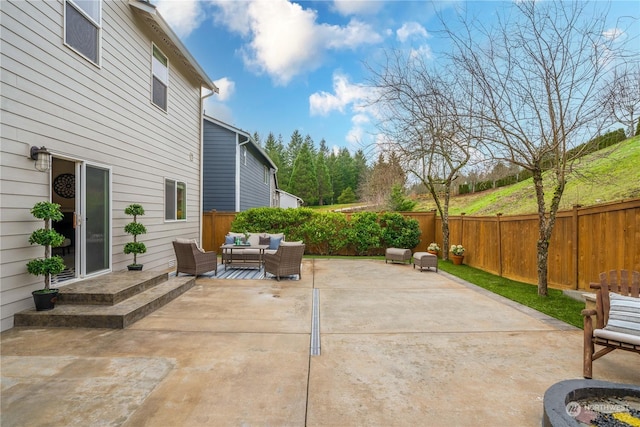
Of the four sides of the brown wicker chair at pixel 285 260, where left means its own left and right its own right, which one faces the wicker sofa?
front

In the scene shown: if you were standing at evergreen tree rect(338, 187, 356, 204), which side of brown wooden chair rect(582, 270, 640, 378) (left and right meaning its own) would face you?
right

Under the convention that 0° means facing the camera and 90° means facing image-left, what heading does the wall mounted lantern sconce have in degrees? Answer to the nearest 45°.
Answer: approximately 315°

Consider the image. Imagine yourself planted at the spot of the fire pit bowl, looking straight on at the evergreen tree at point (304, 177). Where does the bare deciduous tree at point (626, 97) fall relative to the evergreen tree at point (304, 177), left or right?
right

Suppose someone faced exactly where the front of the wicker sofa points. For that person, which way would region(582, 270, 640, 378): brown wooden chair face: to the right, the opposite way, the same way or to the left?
to the right

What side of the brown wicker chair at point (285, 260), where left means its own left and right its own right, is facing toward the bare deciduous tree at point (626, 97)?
back

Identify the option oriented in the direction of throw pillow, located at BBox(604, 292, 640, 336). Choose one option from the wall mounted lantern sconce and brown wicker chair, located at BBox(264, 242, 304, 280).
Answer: the wall mounted lantern sconce

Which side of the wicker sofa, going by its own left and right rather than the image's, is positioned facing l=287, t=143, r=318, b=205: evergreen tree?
back

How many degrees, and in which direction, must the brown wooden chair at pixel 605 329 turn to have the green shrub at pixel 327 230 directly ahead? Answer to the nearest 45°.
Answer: approximately 90° to its right

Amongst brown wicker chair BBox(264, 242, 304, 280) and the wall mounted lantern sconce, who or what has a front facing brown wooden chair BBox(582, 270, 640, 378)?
the wall mounted lantern sconce

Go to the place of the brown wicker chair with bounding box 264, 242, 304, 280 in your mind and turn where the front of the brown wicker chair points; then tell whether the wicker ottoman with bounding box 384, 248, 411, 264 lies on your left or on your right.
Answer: on your right

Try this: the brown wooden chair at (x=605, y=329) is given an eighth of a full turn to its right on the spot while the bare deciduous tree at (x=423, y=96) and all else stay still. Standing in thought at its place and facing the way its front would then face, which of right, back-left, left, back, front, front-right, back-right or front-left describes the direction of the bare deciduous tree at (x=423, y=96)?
front-right
